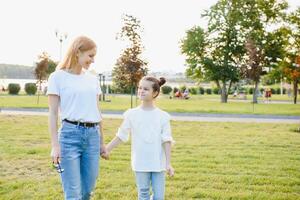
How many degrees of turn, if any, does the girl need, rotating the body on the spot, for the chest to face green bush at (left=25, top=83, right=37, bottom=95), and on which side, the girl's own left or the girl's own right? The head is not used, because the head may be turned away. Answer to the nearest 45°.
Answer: approximately 180°

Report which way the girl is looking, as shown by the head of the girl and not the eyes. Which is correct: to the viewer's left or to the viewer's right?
to the viewer's left

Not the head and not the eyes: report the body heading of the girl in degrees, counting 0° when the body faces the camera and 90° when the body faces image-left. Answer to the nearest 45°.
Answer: approximately 0°

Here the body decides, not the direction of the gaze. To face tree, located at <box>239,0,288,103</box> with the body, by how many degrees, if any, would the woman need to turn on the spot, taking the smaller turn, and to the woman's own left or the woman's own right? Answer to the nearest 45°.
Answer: approximately 90° to the woman's own left

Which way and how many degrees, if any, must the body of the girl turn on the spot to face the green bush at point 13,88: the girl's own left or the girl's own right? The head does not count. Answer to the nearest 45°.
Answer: approximately 180°

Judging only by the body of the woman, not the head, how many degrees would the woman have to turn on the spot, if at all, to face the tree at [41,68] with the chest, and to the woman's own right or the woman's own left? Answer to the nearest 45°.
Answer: approximately 135° to the woman's own left

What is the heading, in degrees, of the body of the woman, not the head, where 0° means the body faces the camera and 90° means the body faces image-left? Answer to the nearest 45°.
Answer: approximately 315°

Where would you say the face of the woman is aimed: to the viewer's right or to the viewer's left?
to the viewer's right

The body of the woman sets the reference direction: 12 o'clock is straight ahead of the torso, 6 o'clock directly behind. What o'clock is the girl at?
The girl is roughly at 10 o'clock from the woman.

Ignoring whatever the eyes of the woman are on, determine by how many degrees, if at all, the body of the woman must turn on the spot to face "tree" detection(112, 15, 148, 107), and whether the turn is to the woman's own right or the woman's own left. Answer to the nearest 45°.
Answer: approximately 135° to the woman's own left

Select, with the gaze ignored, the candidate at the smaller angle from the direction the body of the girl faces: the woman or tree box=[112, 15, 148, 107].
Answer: the woman
